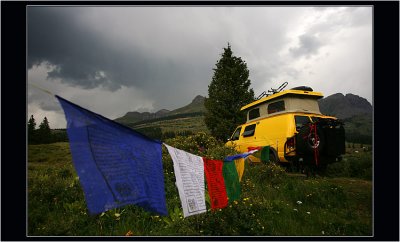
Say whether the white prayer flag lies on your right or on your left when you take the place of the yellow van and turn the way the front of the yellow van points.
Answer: on your left

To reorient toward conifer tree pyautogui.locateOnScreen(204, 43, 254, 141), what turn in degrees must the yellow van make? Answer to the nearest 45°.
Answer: approximately 45° to its right

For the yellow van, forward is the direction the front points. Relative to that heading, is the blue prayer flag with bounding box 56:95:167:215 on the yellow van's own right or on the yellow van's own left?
on the yellow van's own left
